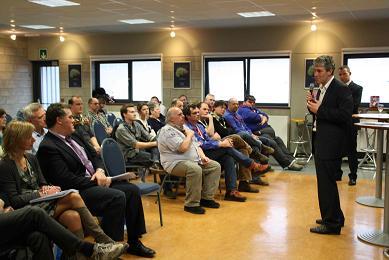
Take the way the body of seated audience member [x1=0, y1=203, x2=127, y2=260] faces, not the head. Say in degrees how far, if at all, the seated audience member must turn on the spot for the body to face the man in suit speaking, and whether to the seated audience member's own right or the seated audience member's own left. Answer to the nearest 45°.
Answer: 0° — they already face them

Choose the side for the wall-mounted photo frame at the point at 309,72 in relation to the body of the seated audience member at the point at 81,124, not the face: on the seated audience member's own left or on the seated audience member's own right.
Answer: on the seated audience member's own left

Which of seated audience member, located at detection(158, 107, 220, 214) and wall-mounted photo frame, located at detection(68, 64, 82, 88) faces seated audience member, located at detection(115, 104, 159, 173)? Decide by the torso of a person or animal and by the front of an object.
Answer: the wall-mounted photo frame

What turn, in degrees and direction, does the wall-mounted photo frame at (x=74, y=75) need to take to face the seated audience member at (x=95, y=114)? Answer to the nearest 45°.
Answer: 0° — it already faces them

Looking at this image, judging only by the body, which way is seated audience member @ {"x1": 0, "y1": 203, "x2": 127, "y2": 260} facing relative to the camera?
to the viewer's right

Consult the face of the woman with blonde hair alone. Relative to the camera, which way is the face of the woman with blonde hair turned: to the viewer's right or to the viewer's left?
to the viewer's right

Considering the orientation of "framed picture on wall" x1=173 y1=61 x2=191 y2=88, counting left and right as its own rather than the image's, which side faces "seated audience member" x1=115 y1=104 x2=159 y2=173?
front

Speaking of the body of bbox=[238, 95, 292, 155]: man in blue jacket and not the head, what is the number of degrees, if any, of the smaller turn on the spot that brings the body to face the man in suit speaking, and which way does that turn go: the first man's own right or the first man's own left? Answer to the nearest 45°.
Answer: approximately 45° to the first man's own right

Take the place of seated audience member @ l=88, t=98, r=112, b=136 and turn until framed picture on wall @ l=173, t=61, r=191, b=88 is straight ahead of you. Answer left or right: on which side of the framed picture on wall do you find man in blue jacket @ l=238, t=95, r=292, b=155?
right

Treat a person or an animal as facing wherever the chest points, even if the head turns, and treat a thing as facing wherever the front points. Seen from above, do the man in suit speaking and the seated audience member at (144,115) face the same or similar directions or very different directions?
very different directions

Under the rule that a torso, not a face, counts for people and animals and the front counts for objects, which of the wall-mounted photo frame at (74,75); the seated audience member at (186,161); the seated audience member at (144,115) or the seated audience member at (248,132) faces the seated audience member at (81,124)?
the wall-mounted photo frame

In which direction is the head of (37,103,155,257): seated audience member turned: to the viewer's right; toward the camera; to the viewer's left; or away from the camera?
to the viewer's right

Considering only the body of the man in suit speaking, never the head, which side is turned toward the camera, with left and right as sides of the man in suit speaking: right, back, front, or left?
left
